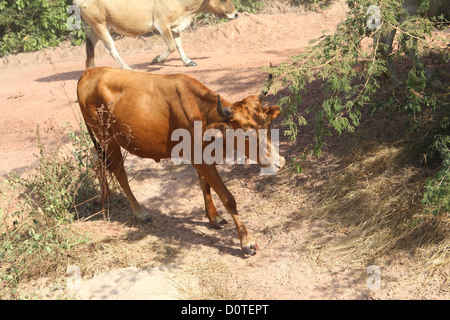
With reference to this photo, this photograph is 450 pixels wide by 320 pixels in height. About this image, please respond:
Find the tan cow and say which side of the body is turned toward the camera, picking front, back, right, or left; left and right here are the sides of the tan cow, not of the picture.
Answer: right

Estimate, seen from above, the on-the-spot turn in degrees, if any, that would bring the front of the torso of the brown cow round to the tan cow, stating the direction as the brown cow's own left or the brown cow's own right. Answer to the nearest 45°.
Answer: approximately 135° to the brown cow's own left

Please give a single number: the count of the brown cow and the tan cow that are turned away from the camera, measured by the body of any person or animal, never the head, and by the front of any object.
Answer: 0

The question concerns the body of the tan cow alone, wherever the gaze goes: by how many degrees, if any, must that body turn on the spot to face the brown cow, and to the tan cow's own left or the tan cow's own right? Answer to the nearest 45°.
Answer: approximately 90° to the tan cow's own right

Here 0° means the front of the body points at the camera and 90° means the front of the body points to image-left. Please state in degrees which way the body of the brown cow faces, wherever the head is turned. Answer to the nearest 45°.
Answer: approximately 315°
